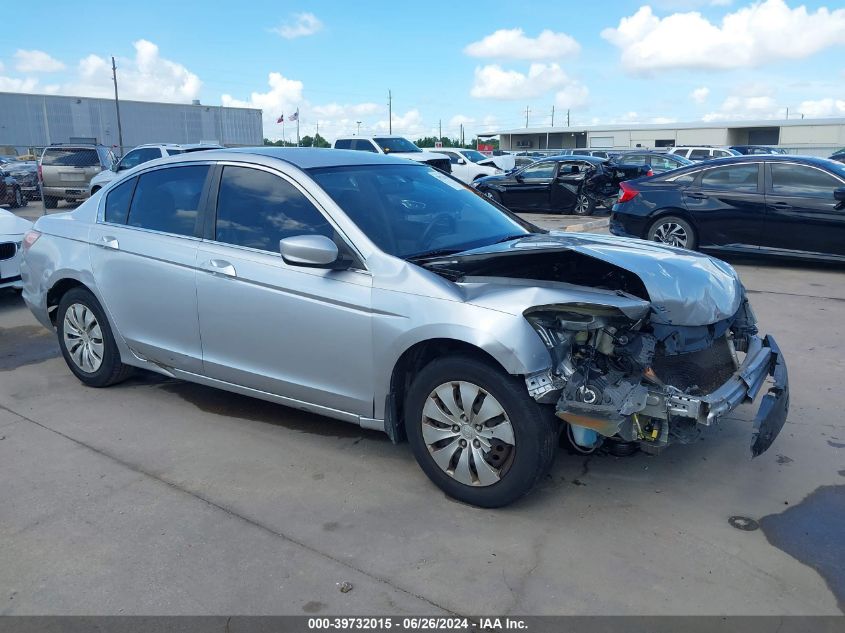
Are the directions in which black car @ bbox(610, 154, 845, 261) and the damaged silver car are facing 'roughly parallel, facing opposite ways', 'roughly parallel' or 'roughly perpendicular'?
roughly parallel

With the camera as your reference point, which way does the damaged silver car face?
facing the viewer and to the right of the viewer

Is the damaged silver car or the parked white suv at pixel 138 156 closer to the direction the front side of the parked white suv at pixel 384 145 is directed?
the damaged silver car

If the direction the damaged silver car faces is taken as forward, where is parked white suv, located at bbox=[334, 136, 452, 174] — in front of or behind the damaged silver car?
behind

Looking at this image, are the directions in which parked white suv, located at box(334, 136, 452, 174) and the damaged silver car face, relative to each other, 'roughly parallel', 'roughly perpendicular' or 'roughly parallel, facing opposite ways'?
roughly parallel

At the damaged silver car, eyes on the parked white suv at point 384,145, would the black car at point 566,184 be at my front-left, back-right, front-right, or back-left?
front-right

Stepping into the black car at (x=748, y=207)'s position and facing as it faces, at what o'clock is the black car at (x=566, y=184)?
the black car at (x=566, y=184) is roughly at 8 o'clock from the black car at (x=748, y=207).

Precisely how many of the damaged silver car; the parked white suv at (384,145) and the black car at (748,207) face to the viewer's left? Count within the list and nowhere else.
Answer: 0

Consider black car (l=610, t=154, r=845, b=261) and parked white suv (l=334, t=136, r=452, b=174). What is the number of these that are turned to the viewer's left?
0

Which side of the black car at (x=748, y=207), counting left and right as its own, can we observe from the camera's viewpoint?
right

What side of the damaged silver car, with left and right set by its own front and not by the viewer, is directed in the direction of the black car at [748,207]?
left

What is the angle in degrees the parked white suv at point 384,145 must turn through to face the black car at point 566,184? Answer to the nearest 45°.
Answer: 0° — it already faces it

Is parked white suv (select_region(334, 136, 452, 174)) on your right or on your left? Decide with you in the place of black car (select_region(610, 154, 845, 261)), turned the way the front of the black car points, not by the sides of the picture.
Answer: on your left
